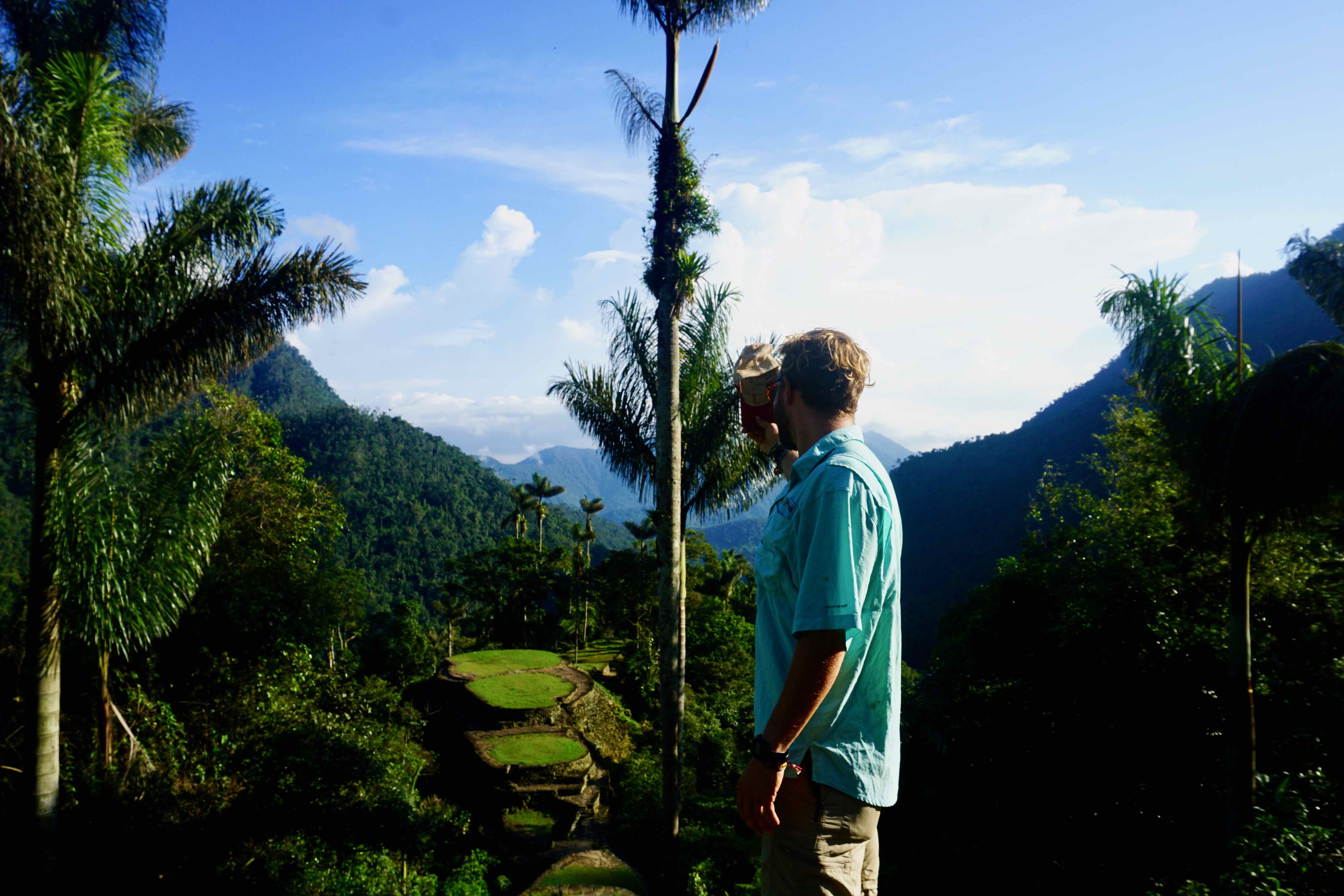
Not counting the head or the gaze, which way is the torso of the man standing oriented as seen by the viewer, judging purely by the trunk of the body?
to the viewer's left

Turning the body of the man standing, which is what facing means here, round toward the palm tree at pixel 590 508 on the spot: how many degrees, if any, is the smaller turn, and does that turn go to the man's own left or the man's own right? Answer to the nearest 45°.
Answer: approximately 90° to the man's own right

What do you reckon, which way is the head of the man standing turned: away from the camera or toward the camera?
away from the camera

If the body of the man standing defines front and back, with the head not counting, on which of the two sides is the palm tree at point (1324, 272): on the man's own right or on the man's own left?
on the man's own right
